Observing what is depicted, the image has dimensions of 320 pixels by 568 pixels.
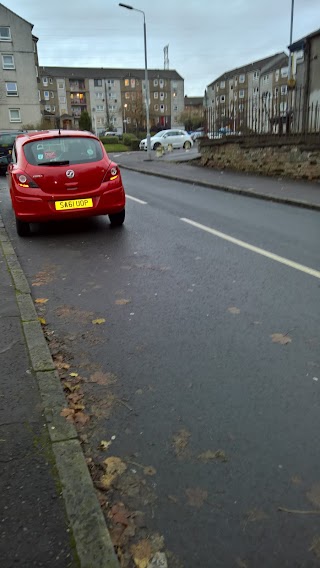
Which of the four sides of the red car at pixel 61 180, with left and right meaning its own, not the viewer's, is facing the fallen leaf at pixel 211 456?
back

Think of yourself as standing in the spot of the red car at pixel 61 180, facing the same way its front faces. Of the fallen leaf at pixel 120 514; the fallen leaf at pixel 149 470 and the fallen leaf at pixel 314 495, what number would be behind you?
3

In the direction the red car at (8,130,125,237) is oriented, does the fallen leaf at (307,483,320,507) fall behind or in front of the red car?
behind

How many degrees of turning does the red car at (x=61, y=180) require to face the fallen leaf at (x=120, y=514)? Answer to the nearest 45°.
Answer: approximately 180°

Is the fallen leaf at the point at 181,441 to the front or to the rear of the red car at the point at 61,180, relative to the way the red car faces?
to the rear

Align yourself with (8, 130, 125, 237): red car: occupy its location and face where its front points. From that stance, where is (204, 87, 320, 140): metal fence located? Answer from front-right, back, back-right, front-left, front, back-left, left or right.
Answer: front-right

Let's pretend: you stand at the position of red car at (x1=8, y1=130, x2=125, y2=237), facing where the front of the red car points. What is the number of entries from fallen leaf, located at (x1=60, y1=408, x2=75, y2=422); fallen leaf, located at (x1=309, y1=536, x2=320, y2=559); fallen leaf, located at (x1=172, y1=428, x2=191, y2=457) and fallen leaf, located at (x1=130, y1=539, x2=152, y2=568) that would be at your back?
4

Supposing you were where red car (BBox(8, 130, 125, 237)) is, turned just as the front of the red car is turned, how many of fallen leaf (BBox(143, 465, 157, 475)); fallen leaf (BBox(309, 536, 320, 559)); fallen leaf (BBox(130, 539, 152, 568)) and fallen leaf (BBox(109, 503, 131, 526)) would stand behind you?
4

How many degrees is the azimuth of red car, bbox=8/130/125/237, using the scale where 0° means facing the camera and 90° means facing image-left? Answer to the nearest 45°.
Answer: approximately 180°

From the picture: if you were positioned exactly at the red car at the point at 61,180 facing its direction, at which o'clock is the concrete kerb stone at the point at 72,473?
The concrete kerb stone is roughly at 6 o'clock from the red car.

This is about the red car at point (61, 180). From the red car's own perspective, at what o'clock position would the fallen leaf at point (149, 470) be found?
The fallen leaf is roughly at 6 o'clock from the red car.

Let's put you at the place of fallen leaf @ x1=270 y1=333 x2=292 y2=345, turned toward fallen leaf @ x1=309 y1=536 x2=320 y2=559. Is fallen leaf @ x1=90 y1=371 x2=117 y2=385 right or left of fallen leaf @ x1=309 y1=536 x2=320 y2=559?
right

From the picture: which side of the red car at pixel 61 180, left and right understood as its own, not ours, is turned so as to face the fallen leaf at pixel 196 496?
back

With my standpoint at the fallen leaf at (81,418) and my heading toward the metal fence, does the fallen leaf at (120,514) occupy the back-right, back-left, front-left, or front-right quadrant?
back-right

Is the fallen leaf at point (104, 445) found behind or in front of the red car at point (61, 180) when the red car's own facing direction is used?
behind
